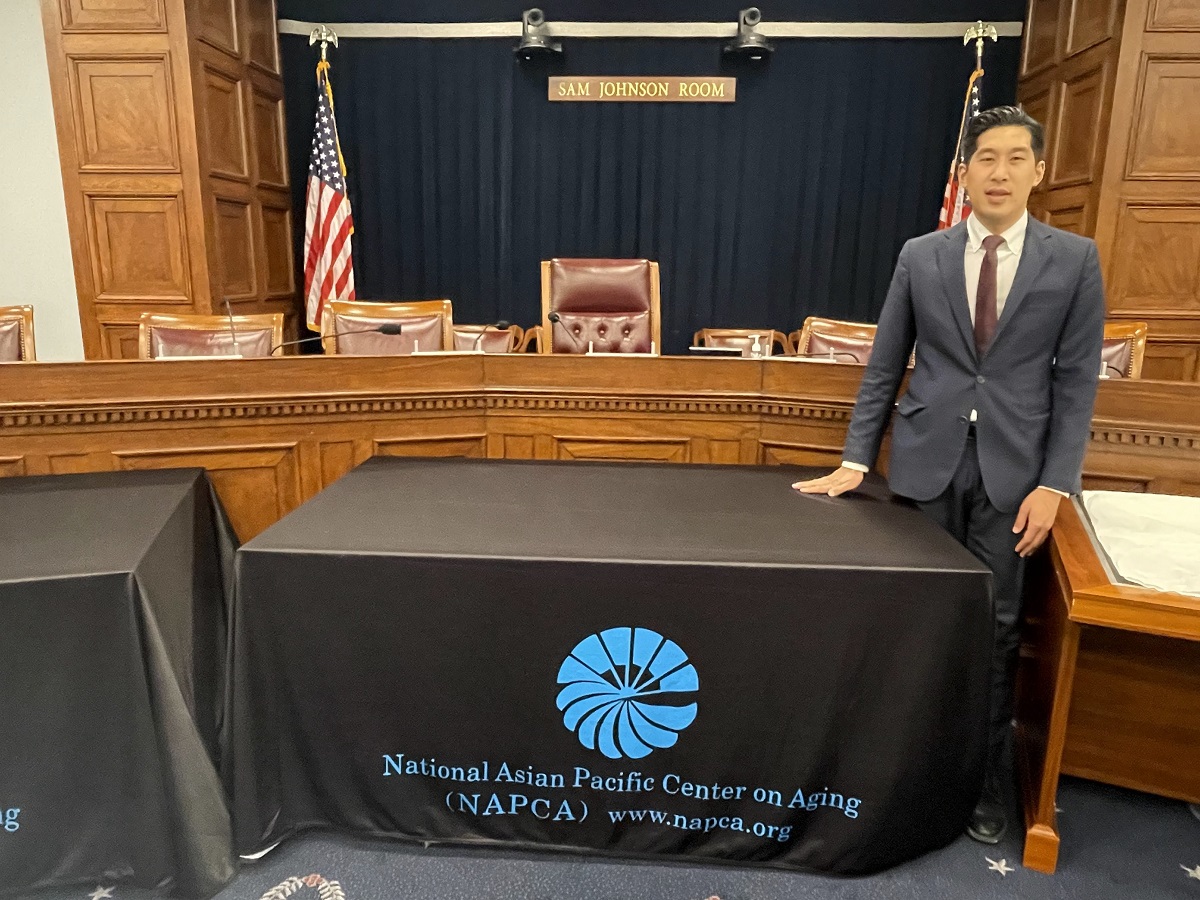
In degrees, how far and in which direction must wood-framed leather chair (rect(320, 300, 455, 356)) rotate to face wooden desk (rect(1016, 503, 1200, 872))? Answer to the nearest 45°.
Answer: approximately 45° to its left

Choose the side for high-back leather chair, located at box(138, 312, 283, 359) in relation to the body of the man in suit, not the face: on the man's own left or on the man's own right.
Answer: on the man's own right

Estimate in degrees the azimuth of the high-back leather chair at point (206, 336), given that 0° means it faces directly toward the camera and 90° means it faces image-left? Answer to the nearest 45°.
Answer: approximately 0°

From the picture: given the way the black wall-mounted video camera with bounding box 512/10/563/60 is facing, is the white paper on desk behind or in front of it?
in front

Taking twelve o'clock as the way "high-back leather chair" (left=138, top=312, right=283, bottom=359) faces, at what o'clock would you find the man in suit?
The man in suit is roughly at 11 o'clock from the high-back leather chair.

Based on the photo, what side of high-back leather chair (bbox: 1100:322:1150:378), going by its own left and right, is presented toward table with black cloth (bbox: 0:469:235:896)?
front

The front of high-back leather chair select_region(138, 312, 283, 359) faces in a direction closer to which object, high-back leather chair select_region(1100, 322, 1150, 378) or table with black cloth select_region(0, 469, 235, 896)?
the table with black cloth

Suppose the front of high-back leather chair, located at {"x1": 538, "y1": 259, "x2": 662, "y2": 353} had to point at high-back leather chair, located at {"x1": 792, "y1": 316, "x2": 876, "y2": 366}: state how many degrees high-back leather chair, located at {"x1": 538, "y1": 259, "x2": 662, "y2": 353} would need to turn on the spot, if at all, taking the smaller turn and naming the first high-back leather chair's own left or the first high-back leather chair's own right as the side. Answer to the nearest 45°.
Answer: approximately 45° to the first high-back leather chair's own left

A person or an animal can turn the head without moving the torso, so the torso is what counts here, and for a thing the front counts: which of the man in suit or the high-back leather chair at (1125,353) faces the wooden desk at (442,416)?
the high-back leather chair
